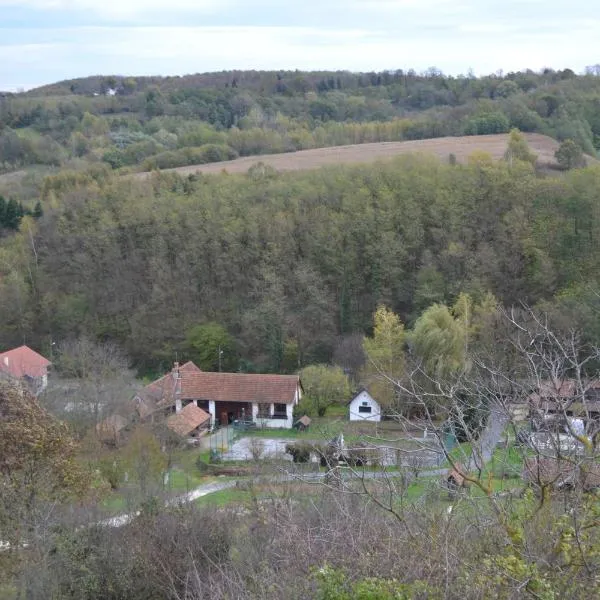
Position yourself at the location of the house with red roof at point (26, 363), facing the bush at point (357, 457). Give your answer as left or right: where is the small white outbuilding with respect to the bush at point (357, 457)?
left

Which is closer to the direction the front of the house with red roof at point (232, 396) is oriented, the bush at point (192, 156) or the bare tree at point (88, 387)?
the bare tree

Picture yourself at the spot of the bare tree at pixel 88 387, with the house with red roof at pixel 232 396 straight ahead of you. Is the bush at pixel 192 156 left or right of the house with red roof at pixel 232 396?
left

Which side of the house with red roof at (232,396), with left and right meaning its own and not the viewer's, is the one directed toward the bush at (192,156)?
back

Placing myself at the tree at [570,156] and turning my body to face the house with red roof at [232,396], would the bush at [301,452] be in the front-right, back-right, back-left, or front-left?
front-left

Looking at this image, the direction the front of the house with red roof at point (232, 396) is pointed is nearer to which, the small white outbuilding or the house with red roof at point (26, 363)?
the small white outbuilding

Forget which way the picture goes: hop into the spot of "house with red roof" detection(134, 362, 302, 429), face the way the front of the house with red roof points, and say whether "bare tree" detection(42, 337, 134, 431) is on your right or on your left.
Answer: on your right

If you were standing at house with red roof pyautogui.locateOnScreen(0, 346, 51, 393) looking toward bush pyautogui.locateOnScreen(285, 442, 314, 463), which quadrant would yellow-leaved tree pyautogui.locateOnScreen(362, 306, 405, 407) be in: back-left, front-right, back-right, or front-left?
front-left

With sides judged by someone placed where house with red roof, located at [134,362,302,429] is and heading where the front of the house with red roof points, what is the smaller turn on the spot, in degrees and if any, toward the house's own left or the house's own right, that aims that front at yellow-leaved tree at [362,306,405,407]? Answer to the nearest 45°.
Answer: approximately 90° to the house's own left

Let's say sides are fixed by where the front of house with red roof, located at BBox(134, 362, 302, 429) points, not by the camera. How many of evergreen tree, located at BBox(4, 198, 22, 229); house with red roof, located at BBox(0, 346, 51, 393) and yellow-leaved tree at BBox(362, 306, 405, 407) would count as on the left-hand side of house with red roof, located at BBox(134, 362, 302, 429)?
1

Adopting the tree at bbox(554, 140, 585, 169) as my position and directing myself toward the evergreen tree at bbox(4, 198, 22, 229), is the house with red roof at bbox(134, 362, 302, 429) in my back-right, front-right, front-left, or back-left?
front-left

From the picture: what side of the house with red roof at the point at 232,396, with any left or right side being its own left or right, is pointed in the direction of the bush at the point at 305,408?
left

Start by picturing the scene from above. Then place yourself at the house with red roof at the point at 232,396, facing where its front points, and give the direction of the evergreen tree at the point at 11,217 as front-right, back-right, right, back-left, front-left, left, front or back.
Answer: back-right

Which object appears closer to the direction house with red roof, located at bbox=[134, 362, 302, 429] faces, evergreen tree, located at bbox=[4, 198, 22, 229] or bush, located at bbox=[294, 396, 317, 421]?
the bush

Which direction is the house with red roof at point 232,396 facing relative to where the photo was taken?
toward the camera

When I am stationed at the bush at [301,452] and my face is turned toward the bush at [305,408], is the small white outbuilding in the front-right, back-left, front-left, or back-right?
front-right
